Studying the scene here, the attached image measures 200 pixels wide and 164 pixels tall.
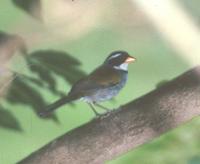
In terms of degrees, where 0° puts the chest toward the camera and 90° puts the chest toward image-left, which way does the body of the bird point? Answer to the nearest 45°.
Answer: approximately 270°
